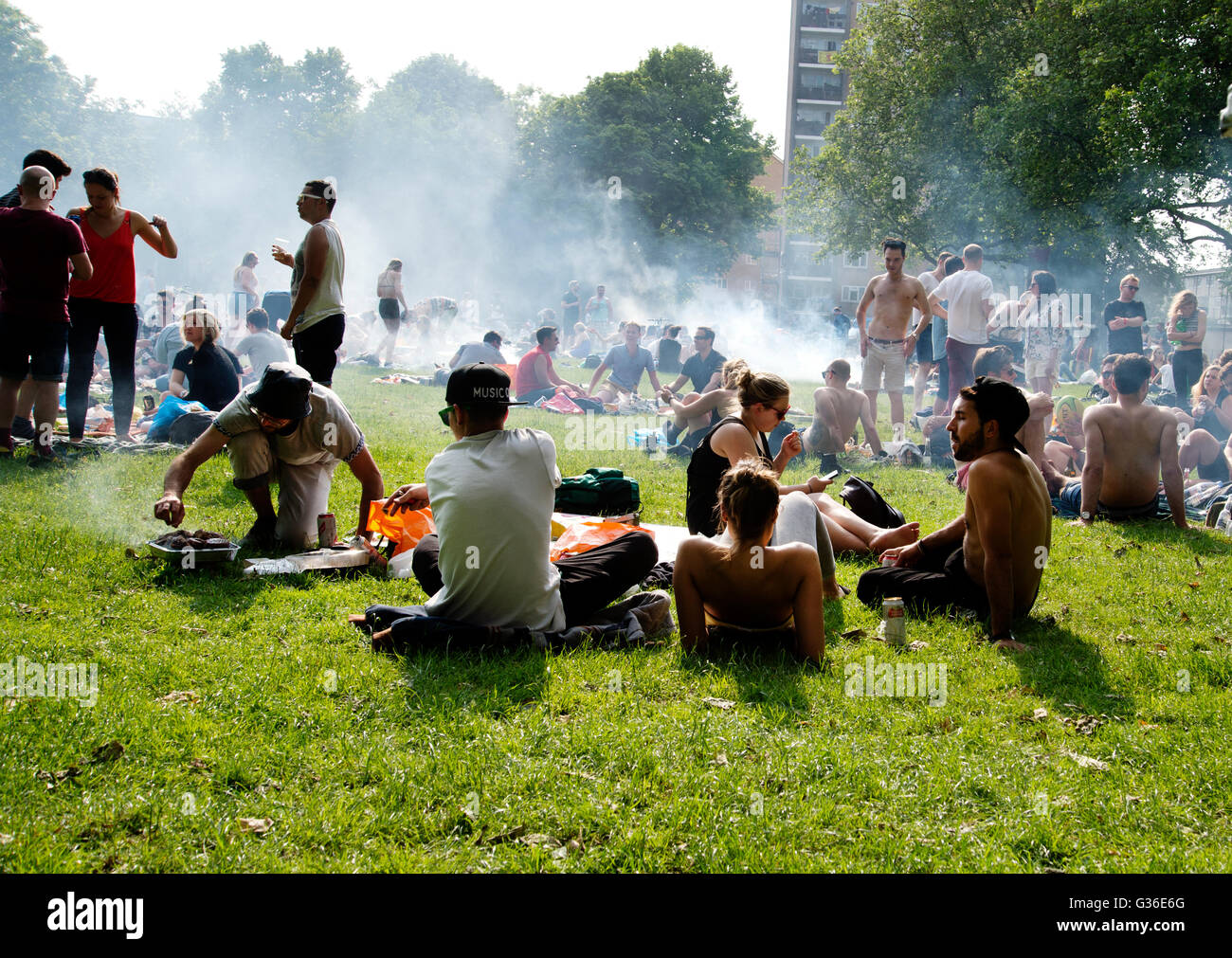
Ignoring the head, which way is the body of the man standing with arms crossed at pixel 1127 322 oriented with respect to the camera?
toward the camera

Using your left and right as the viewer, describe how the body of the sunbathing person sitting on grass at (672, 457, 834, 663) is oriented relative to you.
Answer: facing away from the viewer

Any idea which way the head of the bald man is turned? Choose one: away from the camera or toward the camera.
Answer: away from the camera

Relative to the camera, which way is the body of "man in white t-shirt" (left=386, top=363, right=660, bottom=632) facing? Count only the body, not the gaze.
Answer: away from the camera

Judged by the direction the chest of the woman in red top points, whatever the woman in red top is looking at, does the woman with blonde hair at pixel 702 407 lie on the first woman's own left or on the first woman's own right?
on the first woman's own left

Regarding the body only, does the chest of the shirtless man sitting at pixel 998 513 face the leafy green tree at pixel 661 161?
no

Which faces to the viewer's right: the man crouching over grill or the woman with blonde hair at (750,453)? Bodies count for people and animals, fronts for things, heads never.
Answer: the woman with blonde hair

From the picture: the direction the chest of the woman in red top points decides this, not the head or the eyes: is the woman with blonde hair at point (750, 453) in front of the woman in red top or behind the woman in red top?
in front

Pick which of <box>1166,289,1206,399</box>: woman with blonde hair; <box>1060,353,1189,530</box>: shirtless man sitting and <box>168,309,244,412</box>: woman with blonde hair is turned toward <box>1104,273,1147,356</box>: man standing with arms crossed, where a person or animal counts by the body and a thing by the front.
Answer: the shirtless man sitting

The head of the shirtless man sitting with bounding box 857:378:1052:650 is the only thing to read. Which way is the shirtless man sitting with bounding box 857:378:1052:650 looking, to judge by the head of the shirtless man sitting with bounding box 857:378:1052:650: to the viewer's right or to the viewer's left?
to the viewer's left

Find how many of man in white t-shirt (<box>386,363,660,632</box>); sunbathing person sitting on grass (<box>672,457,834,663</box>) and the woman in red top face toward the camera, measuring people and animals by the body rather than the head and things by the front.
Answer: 1

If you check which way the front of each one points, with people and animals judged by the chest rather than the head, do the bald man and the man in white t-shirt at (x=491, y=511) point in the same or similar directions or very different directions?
same or similar directions

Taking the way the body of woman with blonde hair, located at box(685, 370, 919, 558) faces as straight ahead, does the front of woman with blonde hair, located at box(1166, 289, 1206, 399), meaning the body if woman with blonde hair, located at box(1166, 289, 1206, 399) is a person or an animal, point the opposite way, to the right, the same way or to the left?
to the right

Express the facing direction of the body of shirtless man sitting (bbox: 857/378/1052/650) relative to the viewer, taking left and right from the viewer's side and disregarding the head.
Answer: facing to the left of the viewer

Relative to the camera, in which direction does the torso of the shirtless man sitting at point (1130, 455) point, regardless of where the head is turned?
away from the camera

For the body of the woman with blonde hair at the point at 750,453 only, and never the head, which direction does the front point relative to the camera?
to the viewer's right

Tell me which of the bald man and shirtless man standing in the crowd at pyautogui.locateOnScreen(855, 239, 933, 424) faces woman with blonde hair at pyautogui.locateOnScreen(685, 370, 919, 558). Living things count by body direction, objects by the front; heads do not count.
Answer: the shirtless man standing in the crowd

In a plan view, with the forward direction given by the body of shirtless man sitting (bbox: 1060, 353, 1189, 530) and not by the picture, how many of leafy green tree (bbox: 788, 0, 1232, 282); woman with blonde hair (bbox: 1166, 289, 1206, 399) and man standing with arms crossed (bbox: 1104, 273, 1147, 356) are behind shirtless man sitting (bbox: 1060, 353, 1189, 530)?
0

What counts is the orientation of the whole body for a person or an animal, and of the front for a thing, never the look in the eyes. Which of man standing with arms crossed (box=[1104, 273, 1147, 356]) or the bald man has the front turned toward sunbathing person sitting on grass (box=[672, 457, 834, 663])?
the man standing with arms crossed
